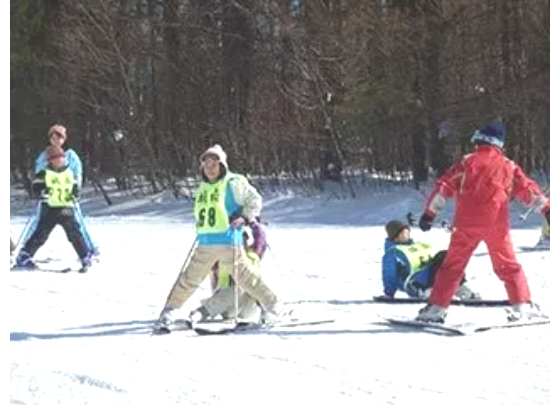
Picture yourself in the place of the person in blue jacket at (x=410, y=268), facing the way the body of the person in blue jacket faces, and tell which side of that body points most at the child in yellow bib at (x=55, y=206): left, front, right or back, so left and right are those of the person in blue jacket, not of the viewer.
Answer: back

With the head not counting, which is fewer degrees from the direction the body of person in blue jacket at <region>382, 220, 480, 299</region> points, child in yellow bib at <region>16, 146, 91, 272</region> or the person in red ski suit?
the person in red ski suit

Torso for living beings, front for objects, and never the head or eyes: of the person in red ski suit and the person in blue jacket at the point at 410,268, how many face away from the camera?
1

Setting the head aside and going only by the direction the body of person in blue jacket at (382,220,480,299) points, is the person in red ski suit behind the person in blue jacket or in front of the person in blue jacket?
in front

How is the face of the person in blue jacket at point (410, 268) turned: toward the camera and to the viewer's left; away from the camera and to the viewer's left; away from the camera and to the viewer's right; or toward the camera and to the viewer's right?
toward the camera and to the viewer's right

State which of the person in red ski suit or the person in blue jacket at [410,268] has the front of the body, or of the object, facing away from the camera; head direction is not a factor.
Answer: the person in red ski suit

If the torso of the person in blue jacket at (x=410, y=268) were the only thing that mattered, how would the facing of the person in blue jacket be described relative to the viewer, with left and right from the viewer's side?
facing the viewer and to the right of the viewer

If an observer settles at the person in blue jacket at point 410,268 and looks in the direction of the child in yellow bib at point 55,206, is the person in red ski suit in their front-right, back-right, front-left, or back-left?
back-left

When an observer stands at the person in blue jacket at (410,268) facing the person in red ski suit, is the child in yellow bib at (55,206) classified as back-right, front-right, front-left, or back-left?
back-right

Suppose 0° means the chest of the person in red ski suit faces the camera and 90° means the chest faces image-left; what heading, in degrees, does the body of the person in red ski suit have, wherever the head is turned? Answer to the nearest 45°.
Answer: approximately 180°

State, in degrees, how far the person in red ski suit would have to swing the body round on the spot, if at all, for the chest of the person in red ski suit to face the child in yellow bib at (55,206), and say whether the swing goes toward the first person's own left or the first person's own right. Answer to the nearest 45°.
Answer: approximately 45° to the first person's own left
